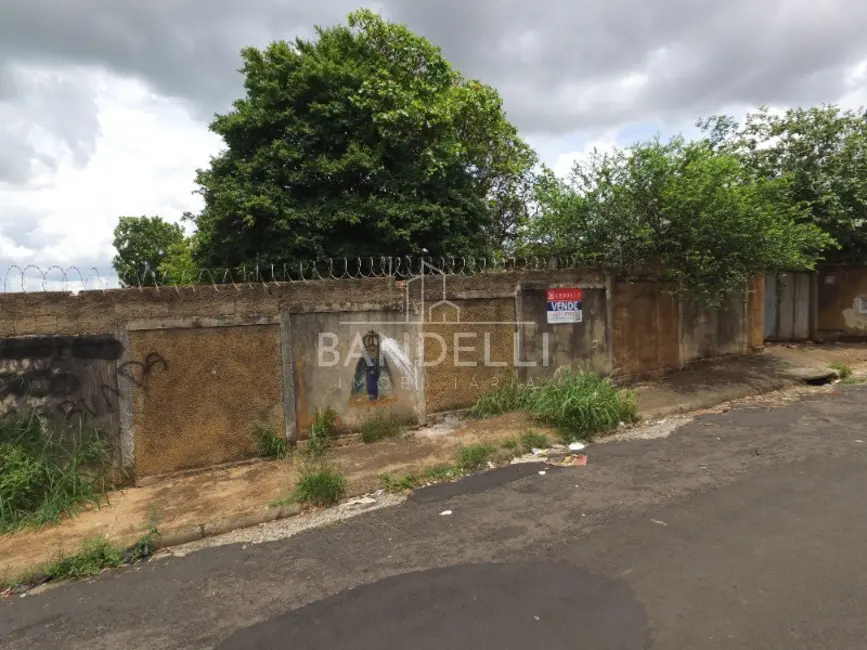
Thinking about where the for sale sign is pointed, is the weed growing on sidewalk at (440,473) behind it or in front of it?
in front

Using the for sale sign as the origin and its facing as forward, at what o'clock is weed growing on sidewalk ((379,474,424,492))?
The weed growing on sidewalk is roughly at 1 o'clock from the for sale sign.

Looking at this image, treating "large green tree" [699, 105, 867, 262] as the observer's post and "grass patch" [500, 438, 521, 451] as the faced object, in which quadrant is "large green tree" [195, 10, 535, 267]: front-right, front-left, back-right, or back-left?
front-right

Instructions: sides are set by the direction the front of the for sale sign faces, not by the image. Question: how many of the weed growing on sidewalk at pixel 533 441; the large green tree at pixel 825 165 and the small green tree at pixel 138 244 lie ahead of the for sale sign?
1

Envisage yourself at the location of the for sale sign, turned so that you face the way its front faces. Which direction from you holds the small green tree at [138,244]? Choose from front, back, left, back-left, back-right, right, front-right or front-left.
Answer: back-right

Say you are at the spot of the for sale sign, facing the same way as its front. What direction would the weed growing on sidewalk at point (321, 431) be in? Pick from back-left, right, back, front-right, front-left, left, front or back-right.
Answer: front-right

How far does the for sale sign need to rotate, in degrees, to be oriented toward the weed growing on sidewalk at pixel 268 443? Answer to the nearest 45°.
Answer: approximately 45° to its right

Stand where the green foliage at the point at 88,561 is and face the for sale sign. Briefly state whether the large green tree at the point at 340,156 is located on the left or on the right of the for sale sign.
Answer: left

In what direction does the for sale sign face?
toward the camera

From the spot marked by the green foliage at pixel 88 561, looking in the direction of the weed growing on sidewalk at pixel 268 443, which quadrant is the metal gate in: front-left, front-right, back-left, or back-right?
front-right

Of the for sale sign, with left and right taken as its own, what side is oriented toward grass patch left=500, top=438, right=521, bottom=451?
front

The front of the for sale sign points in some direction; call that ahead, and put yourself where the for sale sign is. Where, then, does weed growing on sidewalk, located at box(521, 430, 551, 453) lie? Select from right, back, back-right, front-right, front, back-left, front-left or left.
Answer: front

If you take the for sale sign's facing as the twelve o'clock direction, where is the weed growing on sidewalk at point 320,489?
The weed growing on sidewalk is roughly at 1 o'clock from the for sale sign.

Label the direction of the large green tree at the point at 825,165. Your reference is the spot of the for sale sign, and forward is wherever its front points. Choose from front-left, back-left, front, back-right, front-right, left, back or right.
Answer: back-left

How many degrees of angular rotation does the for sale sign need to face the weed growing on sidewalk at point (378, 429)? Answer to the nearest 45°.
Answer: approximately 45° to its right

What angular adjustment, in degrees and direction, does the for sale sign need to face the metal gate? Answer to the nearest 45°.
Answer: approximately 135° to its left
